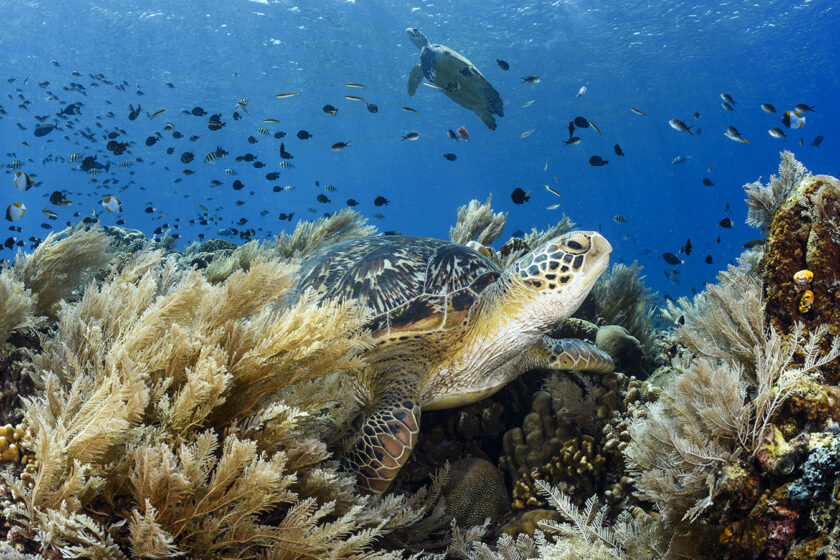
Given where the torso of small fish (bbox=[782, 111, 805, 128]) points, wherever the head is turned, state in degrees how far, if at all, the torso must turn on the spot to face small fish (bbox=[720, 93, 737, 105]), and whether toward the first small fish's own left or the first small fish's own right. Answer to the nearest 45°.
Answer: approximately 45° to the first small fish's own right

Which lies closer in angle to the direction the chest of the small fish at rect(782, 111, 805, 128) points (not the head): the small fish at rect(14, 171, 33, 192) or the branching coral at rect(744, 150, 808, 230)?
the small fish

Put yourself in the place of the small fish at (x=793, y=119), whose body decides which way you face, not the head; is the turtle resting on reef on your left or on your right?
on your left

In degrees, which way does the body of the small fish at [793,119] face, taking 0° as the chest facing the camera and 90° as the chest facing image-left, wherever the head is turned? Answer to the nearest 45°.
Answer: approximately 90°

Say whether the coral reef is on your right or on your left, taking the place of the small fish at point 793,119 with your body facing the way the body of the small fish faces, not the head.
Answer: on your left
